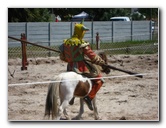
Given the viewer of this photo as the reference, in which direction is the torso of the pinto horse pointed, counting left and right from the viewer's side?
facing away from the viewer and to the right of the viewer

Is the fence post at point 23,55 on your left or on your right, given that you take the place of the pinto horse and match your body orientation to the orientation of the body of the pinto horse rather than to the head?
on your left

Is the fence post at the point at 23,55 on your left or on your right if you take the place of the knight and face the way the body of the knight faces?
on your left

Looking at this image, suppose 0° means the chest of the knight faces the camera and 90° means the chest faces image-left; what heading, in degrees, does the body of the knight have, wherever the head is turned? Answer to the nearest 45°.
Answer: approximately 225°
